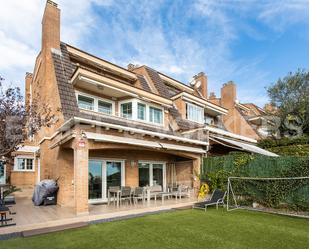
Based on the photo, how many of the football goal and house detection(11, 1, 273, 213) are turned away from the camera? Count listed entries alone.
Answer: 0

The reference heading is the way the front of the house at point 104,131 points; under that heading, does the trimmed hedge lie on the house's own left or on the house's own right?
on the house's own left

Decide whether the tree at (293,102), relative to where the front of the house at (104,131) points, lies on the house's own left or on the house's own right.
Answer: on the house's own left

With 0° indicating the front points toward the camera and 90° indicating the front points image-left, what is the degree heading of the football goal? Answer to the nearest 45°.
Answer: approximately 45°

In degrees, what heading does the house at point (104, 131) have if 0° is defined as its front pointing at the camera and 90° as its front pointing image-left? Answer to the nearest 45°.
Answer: approximately 315°

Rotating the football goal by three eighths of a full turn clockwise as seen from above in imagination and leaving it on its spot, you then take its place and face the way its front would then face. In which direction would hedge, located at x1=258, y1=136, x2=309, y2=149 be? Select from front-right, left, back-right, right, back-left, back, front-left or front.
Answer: front
